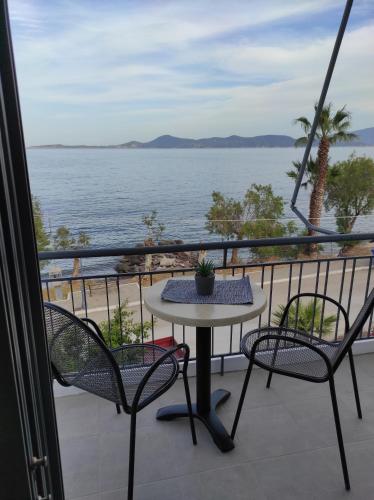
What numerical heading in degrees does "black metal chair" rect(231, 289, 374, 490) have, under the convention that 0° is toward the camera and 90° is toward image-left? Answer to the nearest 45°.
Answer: approximately 135°

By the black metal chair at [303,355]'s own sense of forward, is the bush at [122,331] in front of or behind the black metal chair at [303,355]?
in front

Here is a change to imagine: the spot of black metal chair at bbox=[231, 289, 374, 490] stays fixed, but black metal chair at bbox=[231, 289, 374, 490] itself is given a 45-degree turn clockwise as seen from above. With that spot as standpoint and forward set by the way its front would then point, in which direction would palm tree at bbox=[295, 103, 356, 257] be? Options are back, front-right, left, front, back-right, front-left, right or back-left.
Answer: front

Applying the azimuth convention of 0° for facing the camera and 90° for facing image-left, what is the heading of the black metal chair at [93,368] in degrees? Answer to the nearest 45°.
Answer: approximately 225°

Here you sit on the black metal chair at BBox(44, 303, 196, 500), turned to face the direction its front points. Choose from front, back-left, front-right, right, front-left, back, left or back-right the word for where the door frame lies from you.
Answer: back-right

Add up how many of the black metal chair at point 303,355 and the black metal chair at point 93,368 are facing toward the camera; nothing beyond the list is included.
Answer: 0

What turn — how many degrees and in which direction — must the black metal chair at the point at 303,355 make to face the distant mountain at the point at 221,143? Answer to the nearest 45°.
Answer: approximately 45° to its right

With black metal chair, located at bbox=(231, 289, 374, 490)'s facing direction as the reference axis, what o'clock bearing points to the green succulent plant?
The green succulent plant is roughly at 11 o'clock from the black metal chair.
